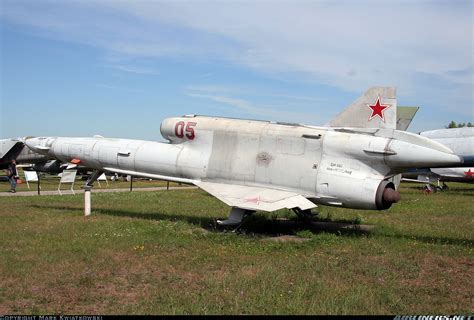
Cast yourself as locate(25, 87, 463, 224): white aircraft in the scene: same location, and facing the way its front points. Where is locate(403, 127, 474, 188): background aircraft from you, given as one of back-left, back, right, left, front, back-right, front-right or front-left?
back-right

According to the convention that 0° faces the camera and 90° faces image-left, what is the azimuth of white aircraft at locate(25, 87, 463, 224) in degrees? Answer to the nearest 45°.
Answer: approximately 90°
